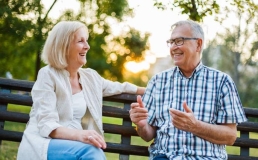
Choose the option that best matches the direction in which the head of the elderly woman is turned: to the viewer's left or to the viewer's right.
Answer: to the viewer's right

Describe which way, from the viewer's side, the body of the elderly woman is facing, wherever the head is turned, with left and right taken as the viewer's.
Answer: facing the viewer and to the right of the viewer

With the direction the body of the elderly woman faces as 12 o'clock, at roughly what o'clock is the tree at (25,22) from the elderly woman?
The tree is roughly at 7 o'clock from the elderly woman.

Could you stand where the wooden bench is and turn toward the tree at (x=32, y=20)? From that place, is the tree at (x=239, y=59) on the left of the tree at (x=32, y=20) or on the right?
right

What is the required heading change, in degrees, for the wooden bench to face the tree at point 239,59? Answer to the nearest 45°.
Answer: approximately 180°

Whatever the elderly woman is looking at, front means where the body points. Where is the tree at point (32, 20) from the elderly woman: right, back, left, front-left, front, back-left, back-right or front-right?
back-left

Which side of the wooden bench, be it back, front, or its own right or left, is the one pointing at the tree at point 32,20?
back

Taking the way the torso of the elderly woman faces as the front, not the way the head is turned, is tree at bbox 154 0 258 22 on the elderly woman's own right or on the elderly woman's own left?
on the elderly woman's own left

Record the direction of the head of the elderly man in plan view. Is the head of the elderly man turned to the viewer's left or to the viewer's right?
to the viewer's left

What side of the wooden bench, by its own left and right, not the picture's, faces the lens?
front

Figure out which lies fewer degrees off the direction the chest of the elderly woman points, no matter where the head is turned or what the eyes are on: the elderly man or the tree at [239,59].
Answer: the elderly man
